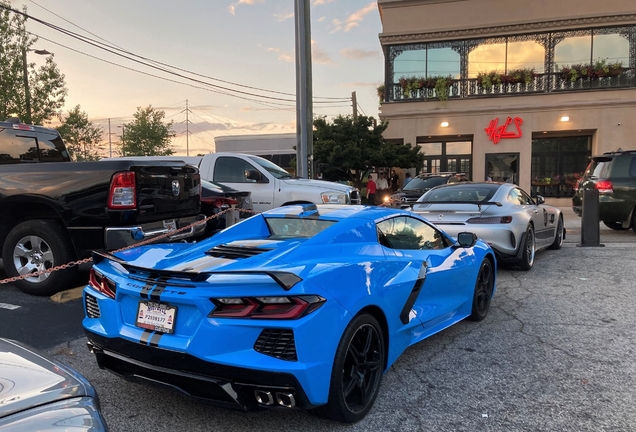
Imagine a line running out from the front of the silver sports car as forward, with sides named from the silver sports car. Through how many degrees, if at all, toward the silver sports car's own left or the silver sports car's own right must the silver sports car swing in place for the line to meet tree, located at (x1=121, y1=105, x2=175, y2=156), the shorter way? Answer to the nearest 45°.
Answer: approximately 90° to the silver sports car's own left

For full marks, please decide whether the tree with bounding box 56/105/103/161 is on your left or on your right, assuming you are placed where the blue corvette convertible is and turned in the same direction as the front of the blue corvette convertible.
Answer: on your left

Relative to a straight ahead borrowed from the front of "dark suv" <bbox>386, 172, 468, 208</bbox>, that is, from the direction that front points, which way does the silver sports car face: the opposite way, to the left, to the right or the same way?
the opposite way

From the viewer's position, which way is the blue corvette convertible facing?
facing away from the viewer and to the right of the viewer

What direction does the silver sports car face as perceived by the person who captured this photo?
facing away from the viewer and to the right of the viewer

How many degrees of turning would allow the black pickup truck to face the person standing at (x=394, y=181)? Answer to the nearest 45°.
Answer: approximately 90° to its right

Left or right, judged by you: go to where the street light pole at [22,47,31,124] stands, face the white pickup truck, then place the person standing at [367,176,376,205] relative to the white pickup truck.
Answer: left

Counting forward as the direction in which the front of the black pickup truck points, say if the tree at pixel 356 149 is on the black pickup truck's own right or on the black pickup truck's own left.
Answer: on the black pickup truck's own right

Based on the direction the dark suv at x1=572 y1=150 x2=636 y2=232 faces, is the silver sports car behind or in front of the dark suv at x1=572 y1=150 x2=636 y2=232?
behind

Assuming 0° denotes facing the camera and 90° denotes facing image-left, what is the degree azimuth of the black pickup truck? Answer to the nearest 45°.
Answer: approximately 135°

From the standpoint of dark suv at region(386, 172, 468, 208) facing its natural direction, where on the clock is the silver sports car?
The silver sports car is roughly at 10 o'clock from the dark suv.

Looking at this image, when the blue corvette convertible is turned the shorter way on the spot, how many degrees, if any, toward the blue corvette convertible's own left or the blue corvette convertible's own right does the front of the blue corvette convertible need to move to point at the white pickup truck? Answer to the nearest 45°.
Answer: approximately 45° to the blue corvette convertible's own left
